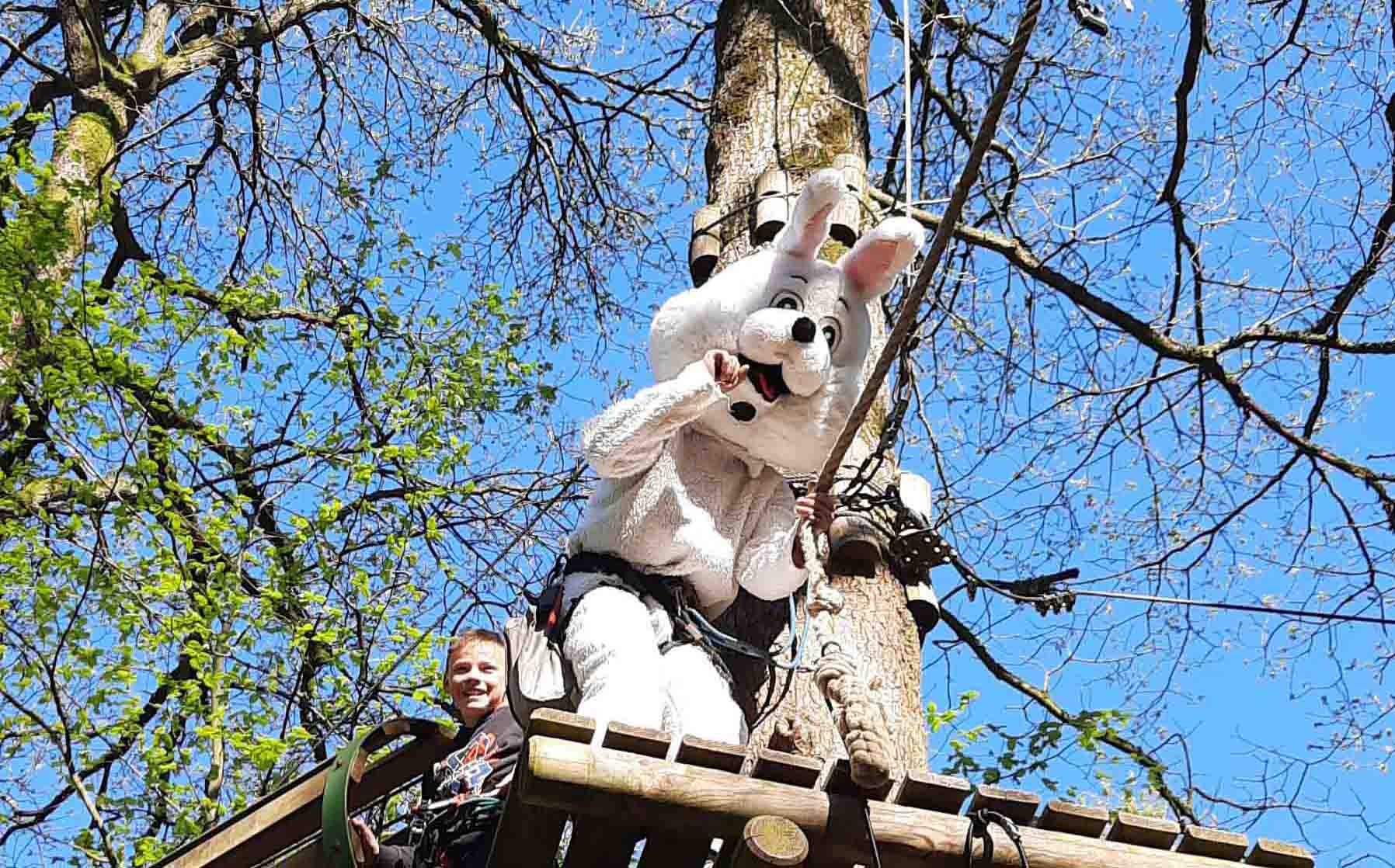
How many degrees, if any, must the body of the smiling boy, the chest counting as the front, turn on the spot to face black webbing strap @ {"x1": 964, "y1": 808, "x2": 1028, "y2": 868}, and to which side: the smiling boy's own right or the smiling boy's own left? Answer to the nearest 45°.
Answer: approximately 90° to the smiling boy's own left

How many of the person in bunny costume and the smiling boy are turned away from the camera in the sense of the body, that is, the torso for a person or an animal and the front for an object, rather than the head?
0

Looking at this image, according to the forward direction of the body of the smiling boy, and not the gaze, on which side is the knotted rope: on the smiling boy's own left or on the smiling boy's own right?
on the smiling boy's own left

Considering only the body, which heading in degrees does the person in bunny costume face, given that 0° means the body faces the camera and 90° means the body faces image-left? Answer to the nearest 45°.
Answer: approximately 315°

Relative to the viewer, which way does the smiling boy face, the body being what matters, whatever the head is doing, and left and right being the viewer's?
facing the viewer and to the left of the viewer
